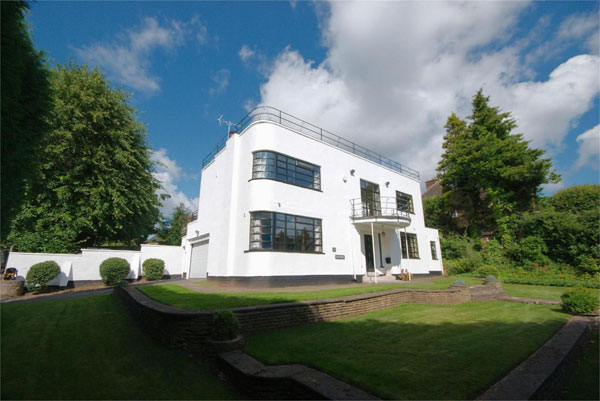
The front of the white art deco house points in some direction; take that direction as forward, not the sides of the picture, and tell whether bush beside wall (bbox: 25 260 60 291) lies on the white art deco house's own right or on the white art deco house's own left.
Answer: on the white art deco house's own right

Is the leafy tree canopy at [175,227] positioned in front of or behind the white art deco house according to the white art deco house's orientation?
behind

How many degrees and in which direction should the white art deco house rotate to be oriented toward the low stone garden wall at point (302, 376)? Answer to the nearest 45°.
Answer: approximately 45° to its right

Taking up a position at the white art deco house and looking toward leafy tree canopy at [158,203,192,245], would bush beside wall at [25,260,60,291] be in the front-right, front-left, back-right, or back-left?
front-left

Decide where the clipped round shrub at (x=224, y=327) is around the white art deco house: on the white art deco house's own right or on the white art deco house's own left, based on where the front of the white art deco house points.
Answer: on the white art deco house's own right

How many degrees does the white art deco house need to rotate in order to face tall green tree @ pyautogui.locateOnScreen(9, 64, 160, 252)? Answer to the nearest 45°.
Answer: approximately 135° to its right

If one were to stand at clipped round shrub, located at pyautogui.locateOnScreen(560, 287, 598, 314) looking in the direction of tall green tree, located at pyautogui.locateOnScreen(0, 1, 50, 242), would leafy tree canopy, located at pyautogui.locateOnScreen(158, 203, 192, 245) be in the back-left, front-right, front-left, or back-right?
front-right

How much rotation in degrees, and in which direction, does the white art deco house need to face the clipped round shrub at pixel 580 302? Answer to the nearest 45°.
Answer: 0° — it already faces it

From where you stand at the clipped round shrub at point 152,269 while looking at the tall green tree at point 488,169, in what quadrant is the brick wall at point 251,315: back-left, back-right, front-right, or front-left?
front-right

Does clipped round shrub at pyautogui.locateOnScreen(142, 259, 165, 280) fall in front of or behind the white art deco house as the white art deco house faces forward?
behind

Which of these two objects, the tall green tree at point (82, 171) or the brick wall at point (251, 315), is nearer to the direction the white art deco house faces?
the brick wall
